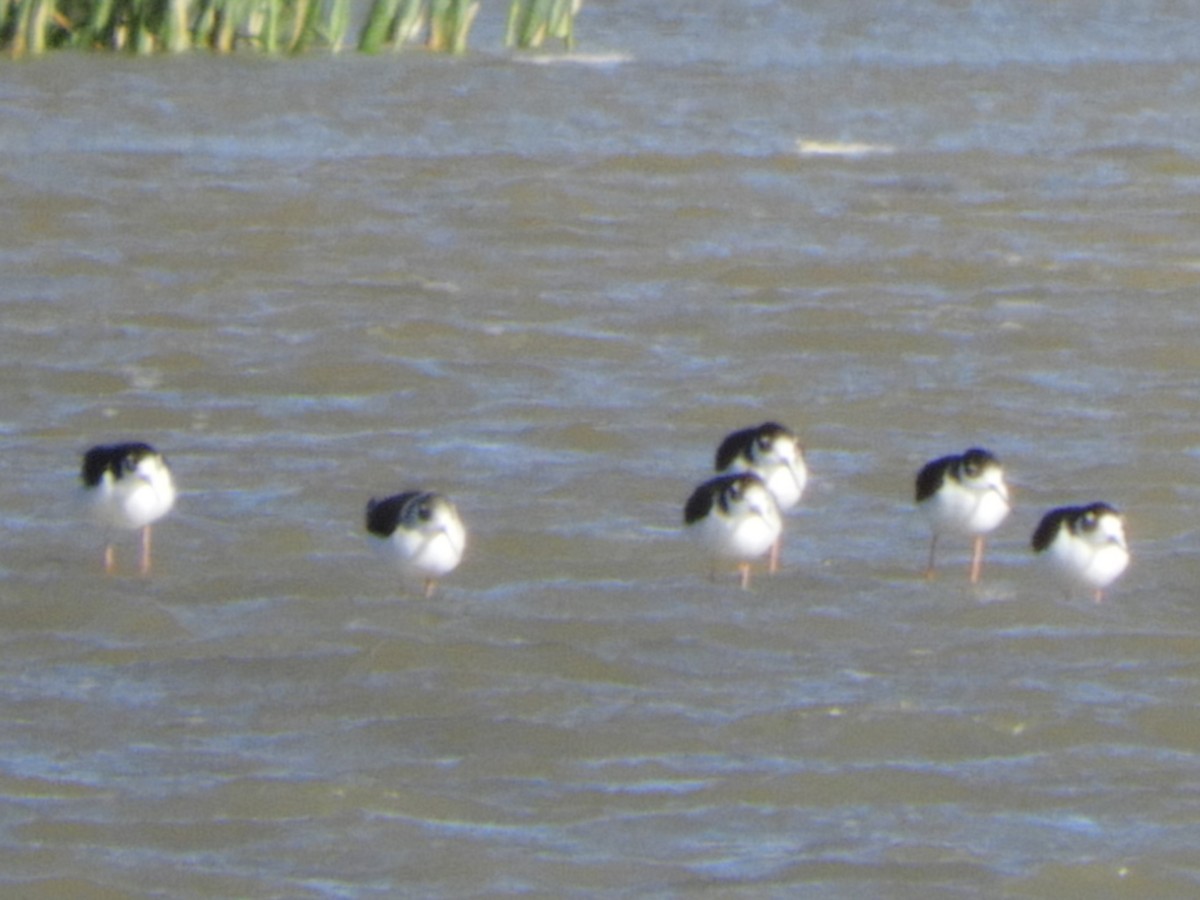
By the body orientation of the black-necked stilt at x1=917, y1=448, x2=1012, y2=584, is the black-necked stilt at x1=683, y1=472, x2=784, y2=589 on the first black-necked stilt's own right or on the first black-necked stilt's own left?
on the first black-necked stilt's own right

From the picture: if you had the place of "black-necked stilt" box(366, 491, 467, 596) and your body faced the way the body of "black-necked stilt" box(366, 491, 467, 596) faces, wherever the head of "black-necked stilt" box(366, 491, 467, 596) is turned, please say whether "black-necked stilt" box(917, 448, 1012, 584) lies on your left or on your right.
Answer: on your left

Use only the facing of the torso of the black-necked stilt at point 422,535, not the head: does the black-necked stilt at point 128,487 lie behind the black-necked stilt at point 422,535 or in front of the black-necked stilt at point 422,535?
behind

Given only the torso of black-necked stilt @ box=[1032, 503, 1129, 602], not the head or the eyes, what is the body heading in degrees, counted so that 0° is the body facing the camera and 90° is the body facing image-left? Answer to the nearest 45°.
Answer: approximately 315°

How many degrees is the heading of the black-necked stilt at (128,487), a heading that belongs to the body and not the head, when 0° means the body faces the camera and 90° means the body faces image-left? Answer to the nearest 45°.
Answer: approximately 315°
